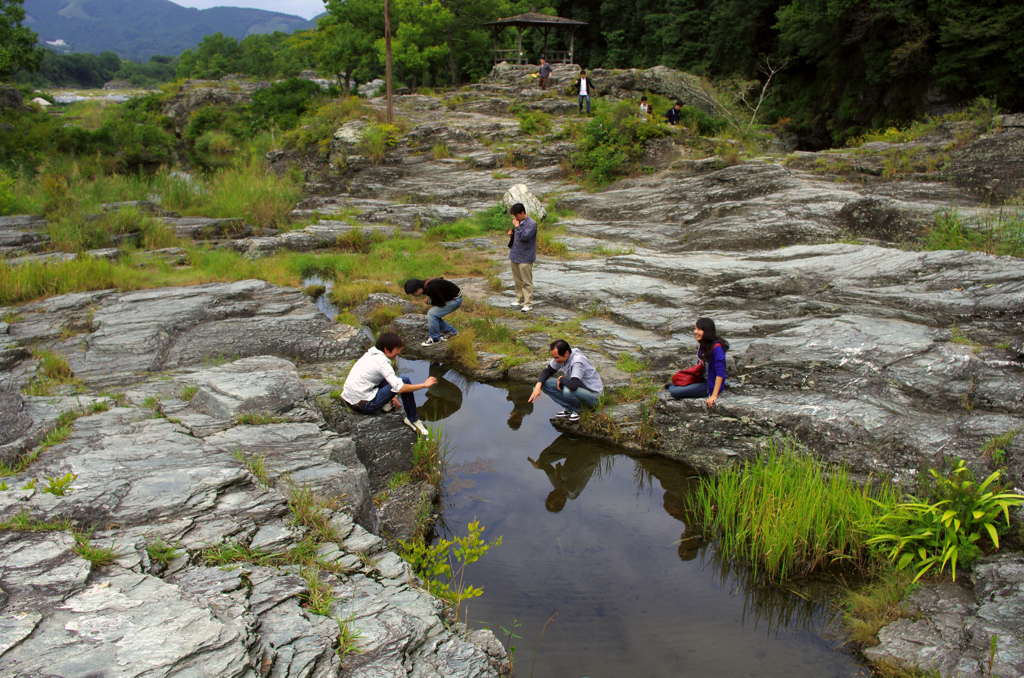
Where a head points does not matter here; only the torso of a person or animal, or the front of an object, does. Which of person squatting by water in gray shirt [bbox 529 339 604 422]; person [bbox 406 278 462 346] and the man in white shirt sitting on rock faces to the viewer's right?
the man in white shirt sitting on rock

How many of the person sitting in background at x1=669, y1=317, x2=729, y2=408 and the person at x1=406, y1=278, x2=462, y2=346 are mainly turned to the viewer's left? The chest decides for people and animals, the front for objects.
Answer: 2

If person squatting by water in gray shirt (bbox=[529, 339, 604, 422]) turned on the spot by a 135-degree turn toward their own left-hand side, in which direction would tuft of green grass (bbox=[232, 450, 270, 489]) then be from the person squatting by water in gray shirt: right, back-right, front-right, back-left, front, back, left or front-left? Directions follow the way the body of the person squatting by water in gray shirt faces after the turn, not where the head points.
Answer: back-right

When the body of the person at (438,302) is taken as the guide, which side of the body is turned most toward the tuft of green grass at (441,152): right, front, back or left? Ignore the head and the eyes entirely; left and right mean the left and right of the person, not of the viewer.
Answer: right

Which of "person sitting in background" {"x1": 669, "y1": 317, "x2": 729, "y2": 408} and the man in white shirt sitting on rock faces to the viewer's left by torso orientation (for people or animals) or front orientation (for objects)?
the person sitting in background

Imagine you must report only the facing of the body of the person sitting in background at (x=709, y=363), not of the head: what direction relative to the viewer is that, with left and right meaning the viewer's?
facing to the left of the viewer

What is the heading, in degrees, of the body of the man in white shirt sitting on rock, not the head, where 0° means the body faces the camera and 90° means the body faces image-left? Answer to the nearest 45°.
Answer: approximately 270°

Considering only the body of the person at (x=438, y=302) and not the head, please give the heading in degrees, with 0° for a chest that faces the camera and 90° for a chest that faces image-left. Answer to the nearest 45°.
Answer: approximately 90°

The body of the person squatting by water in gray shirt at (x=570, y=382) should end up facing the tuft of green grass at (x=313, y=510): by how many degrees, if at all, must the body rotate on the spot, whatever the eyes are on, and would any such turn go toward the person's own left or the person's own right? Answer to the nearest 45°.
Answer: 0° — they already face it

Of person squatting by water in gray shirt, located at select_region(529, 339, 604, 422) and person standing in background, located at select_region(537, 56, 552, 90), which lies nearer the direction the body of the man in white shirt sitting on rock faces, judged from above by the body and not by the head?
the person squatting by water in gray shirt

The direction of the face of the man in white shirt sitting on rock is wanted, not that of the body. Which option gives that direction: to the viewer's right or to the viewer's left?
to the viewer's right

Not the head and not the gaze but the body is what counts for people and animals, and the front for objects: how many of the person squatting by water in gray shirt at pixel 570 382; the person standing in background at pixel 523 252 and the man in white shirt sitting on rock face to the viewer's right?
1

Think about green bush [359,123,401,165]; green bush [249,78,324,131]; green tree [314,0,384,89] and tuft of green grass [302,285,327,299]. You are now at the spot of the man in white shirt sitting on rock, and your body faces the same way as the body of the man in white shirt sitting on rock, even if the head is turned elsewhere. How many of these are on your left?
4

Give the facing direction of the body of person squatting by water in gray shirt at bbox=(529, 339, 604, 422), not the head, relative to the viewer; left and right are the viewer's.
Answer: facing the viewer and to the left of the viewer
